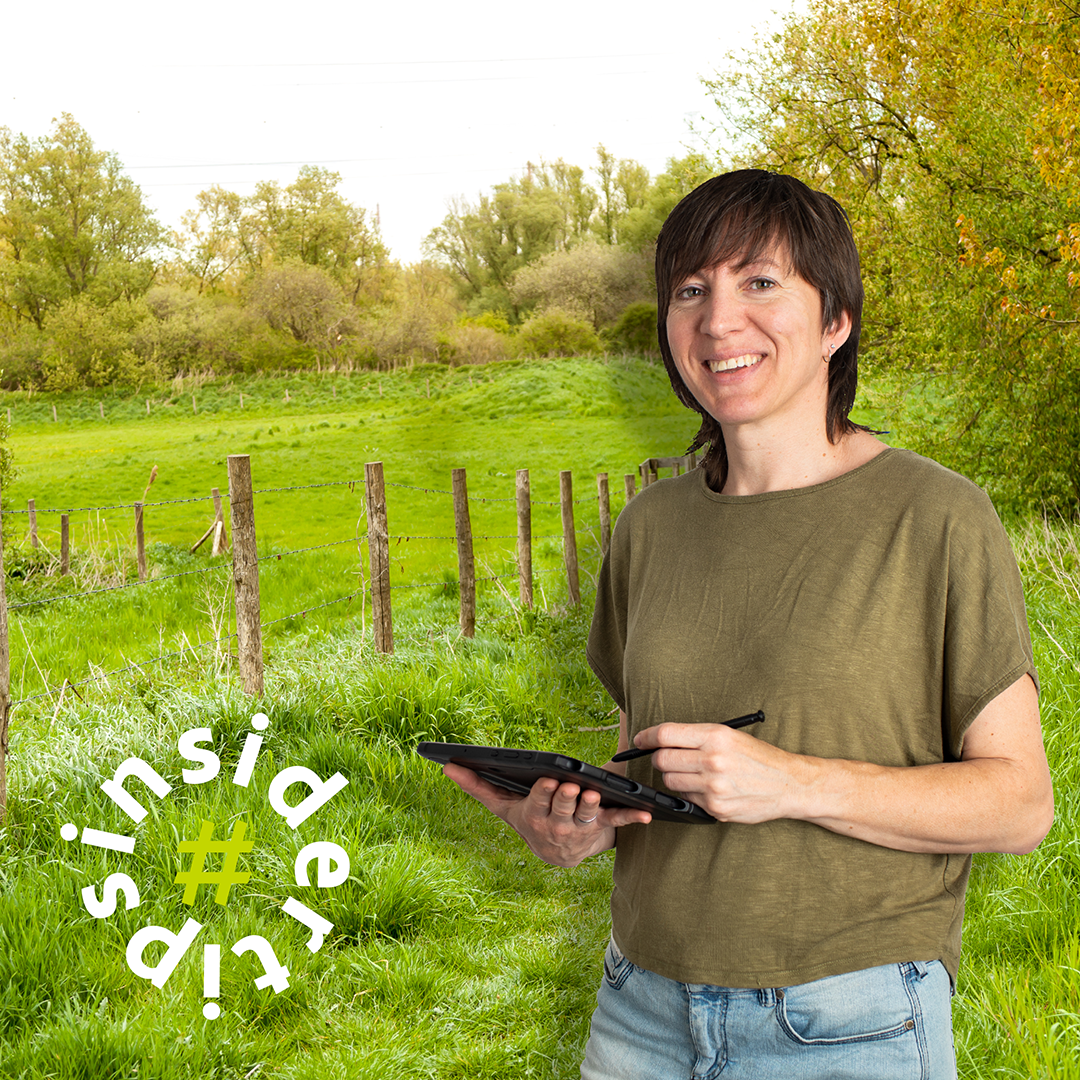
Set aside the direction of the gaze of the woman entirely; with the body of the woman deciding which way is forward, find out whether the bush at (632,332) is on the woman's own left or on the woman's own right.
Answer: on the woman's own right

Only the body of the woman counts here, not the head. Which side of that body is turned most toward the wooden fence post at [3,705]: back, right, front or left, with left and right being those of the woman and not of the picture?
right

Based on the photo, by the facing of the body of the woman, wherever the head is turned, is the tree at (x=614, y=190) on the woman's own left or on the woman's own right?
on the woman's own right

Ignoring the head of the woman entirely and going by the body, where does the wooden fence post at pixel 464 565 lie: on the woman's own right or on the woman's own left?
on the woman's own right

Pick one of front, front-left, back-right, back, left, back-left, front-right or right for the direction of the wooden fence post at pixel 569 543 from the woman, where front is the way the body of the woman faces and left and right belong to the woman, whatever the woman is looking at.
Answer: back-right

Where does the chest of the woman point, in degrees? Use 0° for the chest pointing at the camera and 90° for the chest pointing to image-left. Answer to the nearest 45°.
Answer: approximately 45°
